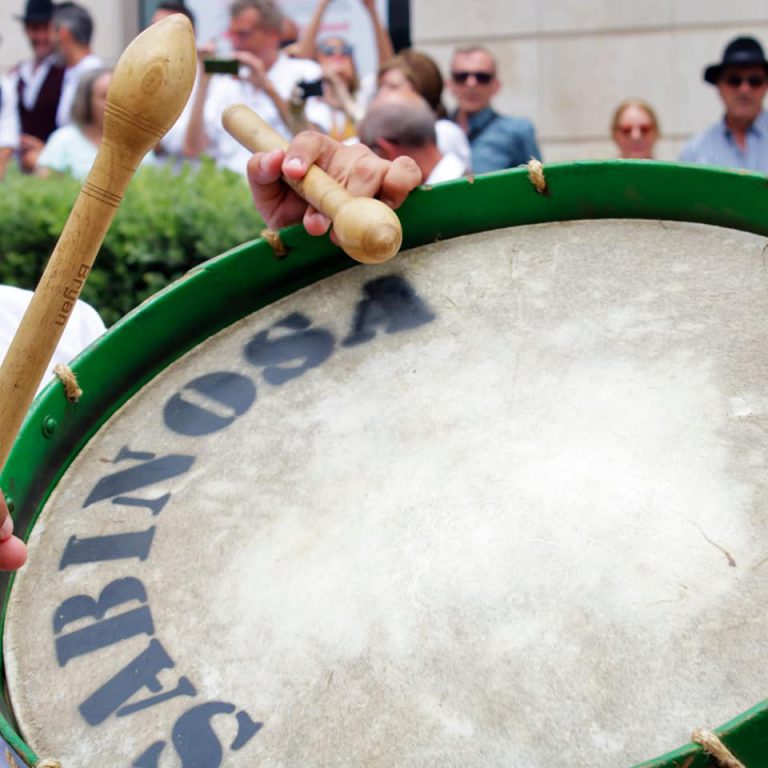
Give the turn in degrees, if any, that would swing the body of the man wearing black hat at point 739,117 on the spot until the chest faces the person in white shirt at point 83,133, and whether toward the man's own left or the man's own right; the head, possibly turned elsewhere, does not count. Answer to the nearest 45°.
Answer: approximately 90° to the man's own right

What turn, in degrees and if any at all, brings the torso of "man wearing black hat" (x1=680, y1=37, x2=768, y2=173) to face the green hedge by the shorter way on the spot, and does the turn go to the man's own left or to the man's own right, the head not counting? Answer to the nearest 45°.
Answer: approximately 45° to the man's own right

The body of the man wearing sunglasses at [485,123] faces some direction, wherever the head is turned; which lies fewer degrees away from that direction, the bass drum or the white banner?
the bass drum

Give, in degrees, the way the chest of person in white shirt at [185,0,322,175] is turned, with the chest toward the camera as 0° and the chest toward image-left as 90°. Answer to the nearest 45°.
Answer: approximately 45°

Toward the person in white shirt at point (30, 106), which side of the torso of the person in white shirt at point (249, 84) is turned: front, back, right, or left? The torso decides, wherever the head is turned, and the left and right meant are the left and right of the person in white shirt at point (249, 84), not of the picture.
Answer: right

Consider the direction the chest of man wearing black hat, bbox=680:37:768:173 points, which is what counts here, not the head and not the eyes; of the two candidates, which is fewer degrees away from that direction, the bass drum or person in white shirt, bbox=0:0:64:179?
the bass drum

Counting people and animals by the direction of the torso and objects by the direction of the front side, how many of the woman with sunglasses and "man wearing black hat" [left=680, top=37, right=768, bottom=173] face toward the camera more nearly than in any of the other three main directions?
2

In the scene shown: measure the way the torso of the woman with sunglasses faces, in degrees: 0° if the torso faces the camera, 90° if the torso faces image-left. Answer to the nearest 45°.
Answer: approximately 0°

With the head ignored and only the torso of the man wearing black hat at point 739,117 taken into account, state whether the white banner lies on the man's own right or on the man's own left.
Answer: on the man's own right
